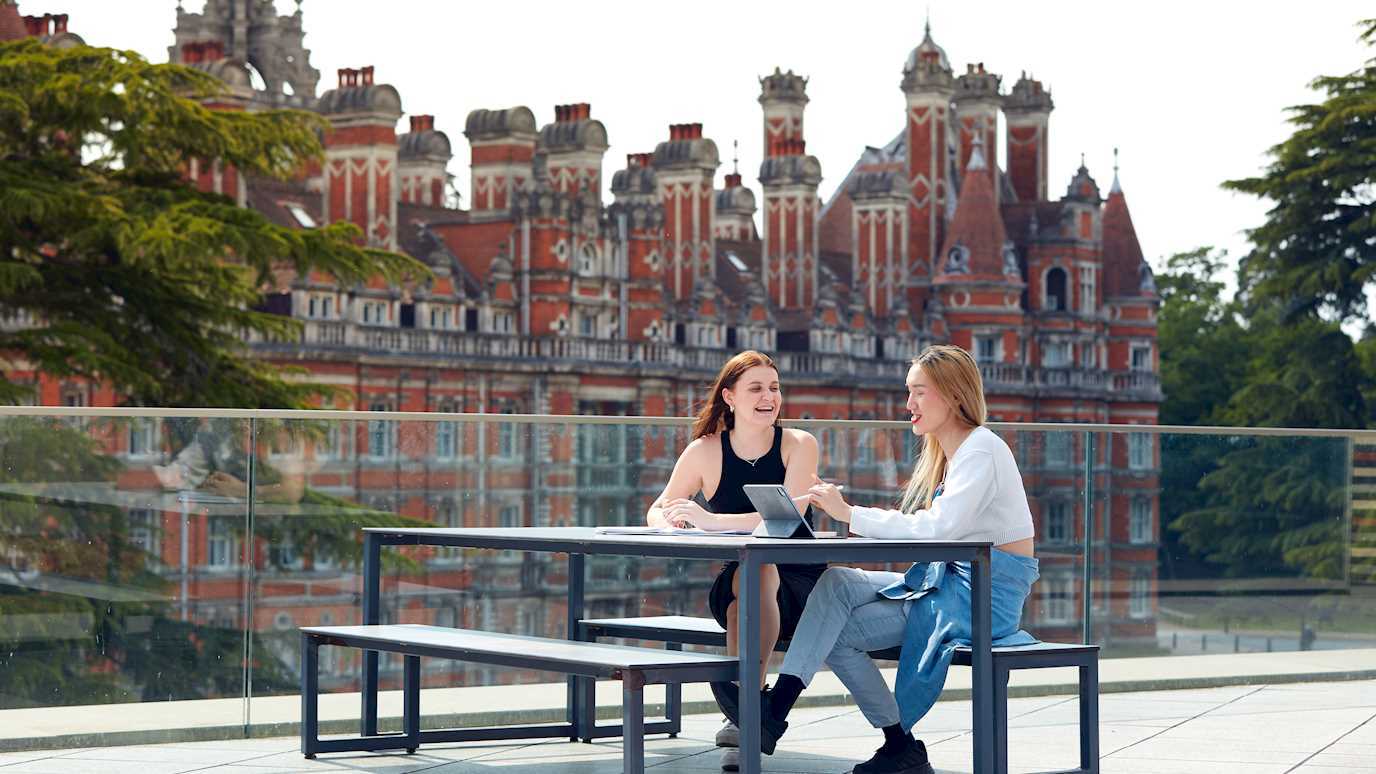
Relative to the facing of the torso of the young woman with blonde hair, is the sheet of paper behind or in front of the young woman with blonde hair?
in front

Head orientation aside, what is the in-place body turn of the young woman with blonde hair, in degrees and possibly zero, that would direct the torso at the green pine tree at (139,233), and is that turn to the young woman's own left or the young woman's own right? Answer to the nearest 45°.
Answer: approximately 45° to the young woman's own right

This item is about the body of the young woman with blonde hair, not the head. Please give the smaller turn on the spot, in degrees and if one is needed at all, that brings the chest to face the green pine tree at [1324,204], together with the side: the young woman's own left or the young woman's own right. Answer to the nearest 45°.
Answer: approximately 90° to the young woman's own right

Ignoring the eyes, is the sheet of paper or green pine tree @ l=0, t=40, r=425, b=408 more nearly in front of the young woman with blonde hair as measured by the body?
the sheet of paper

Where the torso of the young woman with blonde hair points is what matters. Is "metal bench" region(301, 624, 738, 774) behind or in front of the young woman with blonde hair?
in front

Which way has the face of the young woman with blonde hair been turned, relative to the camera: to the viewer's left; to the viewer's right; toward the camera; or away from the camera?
to the viewer's left

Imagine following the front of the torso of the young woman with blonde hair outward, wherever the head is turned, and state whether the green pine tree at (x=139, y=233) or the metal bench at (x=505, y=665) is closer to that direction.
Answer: the metal bench

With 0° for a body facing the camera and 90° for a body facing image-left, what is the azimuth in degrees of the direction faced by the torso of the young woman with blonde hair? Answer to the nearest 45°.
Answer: approximately 90°
